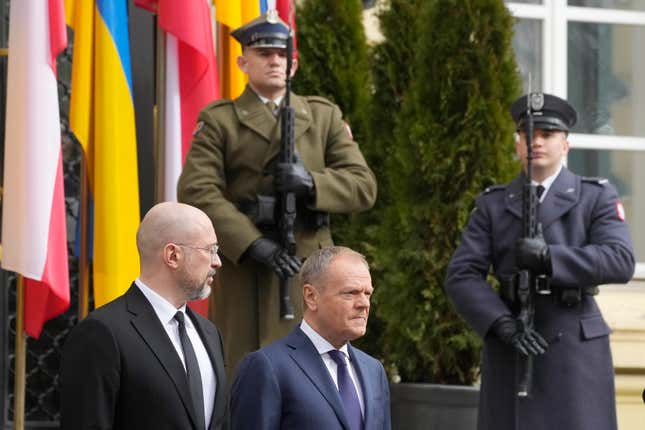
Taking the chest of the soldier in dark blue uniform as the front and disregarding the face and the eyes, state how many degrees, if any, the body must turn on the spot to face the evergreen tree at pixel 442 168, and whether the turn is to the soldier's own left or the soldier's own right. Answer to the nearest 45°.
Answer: approximately 135° to the soldier's own right

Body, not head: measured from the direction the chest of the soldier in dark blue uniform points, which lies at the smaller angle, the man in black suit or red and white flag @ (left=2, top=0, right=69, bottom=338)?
the man in black suit

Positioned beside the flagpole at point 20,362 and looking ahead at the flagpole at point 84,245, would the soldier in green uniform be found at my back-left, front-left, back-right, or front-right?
front-right

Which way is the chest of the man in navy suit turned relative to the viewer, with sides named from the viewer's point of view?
facing the viewer and to the right of the viewer

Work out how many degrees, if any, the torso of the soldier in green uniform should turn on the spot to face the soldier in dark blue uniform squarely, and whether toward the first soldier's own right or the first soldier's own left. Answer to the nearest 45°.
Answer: approximately 90° to the first soldier's own left

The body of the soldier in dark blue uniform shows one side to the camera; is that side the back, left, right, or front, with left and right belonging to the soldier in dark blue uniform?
front

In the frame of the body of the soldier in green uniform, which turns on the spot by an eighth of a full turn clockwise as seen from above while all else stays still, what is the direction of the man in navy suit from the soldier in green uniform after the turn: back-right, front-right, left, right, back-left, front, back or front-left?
front-left

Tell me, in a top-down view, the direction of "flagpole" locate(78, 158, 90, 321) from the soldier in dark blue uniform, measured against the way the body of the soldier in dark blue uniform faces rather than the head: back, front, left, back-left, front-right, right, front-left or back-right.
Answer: right

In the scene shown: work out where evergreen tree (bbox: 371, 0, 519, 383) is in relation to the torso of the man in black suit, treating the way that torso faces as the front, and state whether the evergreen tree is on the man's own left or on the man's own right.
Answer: on the man's own left

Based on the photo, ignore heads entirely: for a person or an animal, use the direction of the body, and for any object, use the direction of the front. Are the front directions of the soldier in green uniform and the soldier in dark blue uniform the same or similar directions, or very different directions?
same or similar directions

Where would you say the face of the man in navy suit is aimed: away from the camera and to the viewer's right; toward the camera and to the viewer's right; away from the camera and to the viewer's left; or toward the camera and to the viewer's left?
toward the camera and to the viewer's right

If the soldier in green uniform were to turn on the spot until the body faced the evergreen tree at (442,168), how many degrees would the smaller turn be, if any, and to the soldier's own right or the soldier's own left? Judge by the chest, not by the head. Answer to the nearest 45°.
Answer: approximately 135° to the soldier's own left

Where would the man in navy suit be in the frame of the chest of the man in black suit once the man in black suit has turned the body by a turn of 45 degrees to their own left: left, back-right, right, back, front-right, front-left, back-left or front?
front
